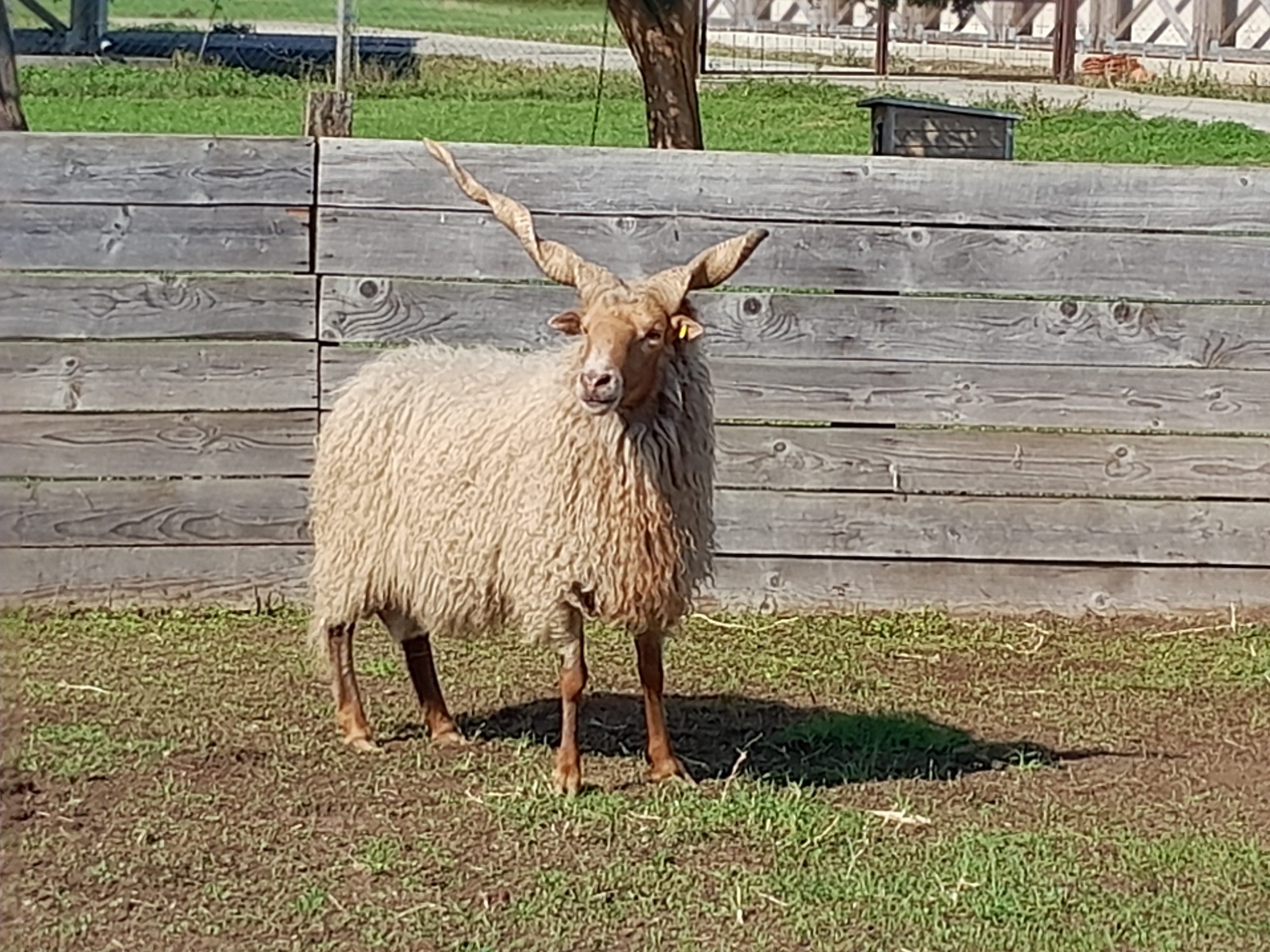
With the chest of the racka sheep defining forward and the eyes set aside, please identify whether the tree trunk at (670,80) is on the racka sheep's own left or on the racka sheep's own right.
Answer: on the racka sheep's own left

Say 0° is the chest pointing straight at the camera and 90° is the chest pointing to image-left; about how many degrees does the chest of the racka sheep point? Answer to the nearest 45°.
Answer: approximately 315°

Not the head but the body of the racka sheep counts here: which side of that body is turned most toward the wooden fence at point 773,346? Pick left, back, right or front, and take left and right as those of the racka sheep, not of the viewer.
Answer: left

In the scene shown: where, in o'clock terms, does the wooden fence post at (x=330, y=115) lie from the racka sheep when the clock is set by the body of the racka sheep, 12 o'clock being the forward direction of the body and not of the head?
The wooden fence post is roughly at 7 o'clock from the racka sheep.
